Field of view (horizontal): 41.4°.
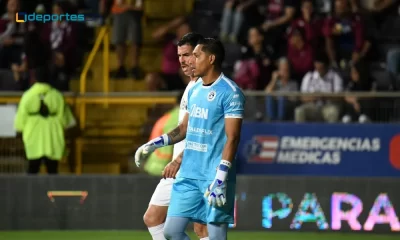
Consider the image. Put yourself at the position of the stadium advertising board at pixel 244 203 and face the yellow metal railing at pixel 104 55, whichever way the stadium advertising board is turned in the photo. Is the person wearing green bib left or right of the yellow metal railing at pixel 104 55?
left

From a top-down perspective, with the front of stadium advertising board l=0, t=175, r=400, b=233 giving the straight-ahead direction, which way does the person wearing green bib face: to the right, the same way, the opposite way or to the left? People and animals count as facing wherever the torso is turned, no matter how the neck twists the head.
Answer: the opposite way

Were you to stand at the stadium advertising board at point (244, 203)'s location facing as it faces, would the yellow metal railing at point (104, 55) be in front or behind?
behind

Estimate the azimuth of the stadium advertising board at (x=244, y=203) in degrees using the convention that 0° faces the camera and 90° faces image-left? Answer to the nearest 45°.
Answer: approximately 0°

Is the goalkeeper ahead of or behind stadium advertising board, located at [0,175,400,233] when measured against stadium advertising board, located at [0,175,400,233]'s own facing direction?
ahead

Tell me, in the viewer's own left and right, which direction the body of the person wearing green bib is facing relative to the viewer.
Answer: facing away from the viewer

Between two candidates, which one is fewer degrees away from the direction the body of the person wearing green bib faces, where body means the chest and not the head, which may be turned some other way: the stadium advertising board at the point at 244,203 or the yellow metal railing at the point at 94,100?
the yellow metal railing

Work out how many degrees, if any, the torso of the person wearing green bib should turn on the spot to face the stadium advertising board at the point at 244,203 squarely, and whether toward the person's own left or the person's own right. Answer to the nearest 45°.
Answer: approximately 135° to the person's own right

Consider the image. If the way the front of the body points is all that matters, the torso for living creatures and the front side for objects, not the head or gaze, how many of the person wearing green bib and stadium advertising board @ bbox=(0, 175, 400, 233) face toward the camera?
1
